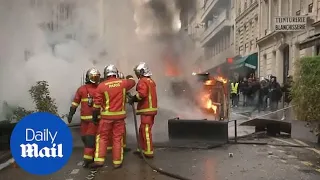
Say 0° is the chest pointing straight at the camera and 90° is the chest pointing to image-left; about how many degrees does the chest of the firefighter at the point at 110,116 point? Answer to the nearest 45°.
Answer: approximately 180°

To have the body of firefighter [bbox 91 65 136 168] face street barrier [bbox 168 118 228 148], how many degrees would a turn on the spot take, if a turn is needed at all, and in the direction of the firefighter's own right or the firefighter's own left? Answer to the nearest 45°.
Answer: approximately 45° to the firefighter's own right

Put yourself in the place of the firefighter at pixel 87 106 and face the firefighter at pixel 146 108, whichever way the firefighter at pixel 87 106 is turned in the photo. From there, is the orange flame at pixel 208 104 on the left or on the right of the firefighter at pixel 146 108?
left
